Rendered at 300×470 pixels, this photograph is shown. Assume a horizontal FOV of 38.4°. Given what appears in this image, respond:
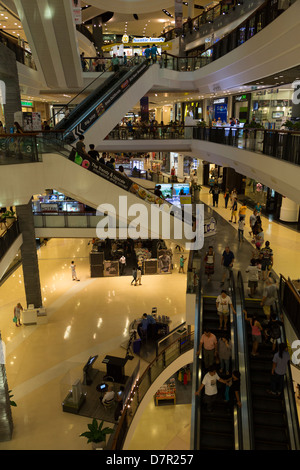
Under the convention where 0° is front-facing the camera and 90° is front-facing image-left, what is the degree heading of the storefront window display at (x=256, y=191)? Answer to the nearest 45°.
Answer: approximately 45°

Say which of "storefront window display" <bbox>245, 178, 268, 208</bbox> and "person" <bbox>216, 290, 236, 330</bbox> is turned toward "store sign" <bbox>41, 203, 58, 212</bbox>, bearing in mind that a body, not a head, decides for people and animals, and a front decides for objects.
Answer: the storefront window display

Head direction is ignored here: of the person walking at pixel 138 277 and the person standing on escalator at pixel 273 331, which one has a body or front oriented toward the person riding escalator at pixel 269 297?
the person standing on escalator at pixel 273 331

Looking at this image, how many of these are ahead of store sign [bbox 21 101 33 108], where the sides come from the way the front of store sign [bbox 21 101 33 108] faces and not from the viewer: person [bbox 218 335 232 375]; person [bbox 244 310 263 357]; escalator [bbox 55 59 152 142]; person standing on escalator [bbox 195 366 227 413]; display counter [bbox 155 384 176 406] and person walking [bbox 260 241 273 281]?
6

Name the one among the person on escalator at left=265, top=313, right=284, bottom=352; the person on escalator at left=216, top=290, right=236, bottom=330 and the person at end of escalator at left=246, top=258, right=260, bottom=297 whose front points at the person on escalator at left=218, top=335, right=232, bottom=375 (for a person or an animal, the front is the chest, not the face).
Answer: the person on escalator at left=216, top=290, right=236, bottom=330

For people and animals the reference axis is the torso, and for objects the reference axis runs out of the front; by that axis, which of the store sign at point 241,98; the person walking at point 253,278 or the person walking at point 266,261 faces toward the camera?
the store sign

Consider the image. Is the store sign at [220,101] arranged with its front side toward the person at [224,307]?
yes

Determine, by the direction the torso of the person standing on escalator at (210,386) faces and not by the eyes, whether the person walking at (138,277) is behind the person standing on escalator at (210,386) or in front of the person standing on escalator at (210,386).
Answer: behind

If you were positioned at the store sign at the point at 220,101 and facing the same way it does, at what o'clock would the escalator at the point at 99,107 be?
The escalator is roughly at 1 o'clock from the store sign.

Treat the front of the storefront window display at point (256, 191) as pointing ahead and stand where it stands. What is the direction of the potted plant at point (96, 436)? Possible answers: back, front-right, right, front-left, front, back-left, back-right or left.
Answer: front-left
